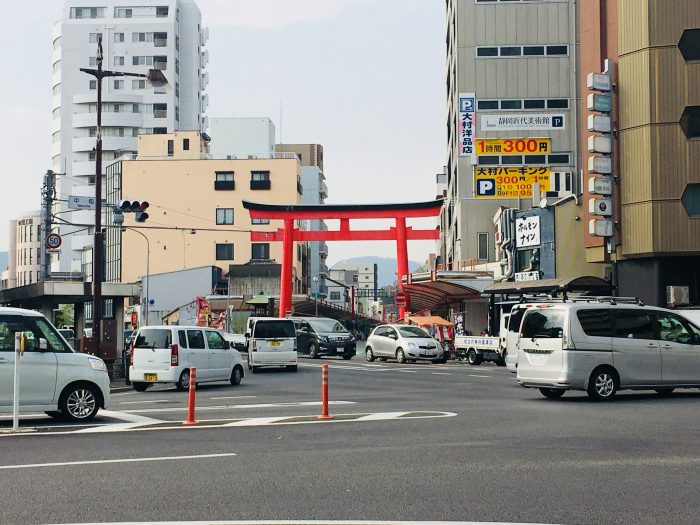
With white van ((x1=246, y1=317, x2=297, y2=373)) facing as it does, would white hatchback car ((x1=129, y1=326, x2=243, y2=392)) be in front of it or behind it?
behind

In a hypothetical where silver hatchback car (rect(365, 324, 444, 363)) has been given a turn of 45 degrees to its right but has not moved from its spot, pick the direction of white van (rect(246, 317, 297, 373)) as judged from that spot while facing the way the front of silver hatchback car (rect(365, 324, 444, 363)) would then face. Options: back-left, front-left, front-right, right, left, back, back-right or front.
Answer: front-right

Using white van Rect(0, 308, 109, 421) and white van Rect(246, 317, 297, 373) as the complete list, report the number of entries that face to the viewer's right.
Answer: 1

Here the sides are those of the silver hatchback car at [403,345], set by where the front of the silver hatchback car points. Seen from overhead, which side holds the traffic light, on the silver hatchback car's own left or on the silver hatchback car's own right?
on the silver hatchback car's own right

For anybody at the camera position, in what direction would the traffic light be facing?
facing the viewer and to the right of the viewer

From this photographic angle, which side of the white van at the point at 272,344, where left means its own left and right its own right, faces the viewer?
back

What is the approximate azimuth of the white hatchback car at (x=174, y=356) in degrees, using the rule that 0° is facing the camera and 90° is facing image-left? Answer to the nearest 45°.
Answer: approximately 225°

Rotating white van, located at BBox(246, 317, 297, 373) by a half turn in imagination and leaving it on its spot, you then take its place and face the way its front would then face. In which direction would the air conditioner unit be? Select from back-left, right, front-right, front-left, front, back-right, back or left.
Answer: left

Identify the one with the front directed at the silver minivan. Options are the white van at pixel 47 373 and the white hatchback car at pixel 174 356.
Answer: the white van

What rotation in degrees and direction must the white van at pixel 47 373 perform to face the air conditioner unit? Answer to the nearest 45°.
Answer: approximately 45° to its left

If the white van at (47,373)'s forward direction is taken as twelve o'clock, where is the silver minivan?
The silver minivan is roughly at 12 o'clock from the white van.

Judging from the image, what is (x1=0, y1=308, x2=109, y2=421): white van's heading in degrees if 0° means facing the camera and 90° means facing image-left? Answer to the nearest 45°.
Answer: approximately 270°

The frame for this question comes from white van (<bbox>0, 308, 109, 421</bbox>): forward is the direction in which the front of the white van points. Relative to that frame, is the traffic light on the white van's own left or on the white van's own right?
on the white van's own left

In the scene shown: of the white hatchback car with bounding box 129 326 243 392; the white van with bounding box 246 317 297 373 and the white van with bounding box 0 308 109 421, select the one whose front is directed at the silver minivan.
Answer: the white van with bounding box 0 308 109 421

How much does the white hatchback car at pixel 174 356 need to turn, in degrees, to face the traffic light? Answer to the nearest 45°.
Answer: approximately 45° to its left
